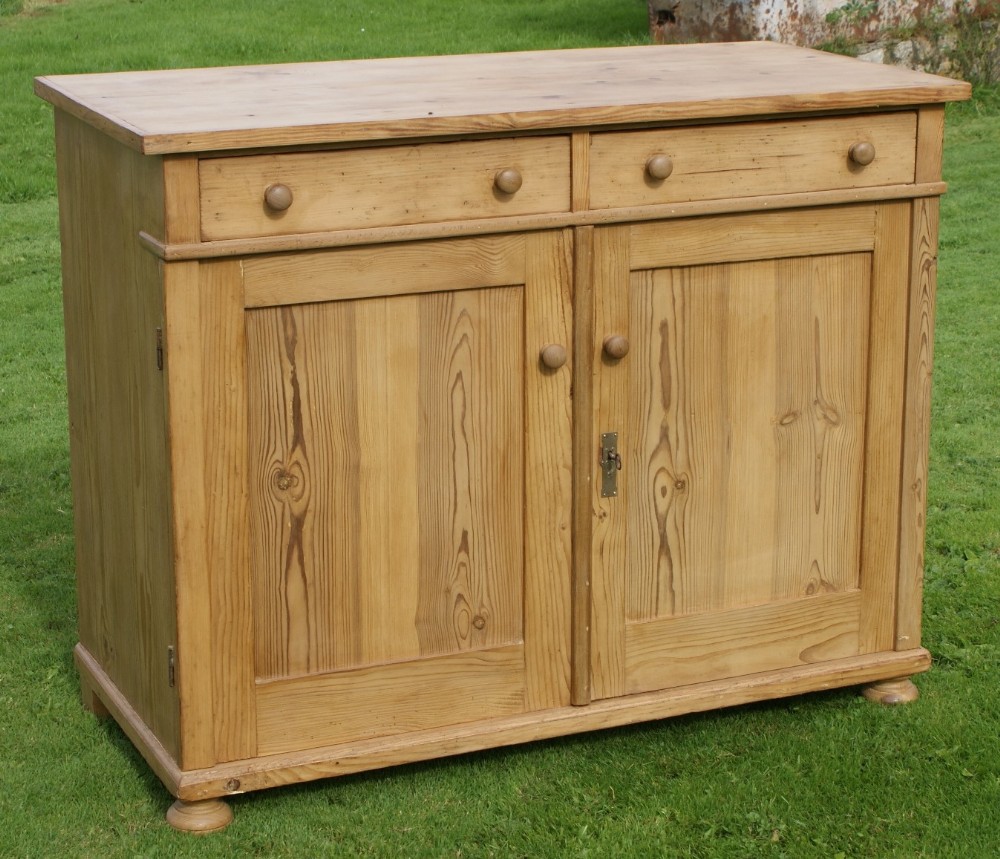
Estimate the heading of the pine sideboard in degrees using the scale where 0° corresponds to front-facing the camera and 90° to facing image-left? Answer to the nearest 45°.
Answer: approximately 315°
